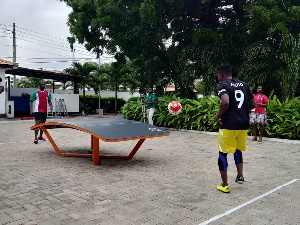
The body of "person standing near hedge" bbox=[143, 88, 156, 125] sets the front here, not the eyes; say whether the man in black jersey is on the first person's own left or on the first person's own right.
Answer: on the first person's own left

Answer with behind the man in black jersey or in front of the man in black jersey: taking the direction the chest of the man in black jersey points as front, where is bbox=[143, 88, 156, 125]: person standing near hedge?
in front

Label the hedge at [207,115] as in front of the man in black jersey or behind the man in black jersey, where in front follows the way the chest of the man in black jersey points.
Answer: in front

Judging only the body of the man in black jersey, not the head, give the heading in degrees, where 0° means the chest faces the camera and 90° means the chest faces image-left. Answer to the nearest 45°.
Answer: approximately 135°

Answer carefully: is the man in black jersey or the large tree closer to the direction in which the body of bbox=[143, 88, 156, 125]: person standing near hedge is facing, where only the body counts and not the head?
the man in black jersey

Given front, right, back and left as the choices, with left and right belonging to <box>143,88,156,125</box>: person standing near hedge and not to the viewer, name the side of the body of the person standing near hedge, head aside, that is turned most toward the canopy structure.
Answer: right

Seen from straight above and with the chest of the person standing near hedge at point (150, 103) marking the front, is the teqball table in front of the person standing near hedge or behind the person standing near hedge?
in front

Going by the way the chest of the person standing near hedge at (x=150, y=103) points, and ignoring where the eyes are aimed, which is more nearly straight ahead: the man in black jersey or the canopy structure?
the man in black jersey

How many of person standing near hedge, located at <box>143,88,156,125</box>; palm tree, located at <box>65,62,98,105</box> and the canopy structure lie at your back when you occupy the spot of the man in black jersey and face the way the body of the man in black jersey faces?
0

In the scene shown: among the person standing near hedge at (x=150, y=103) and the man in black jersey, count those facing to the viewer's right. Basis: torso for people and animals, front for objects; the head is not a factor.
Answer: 0
